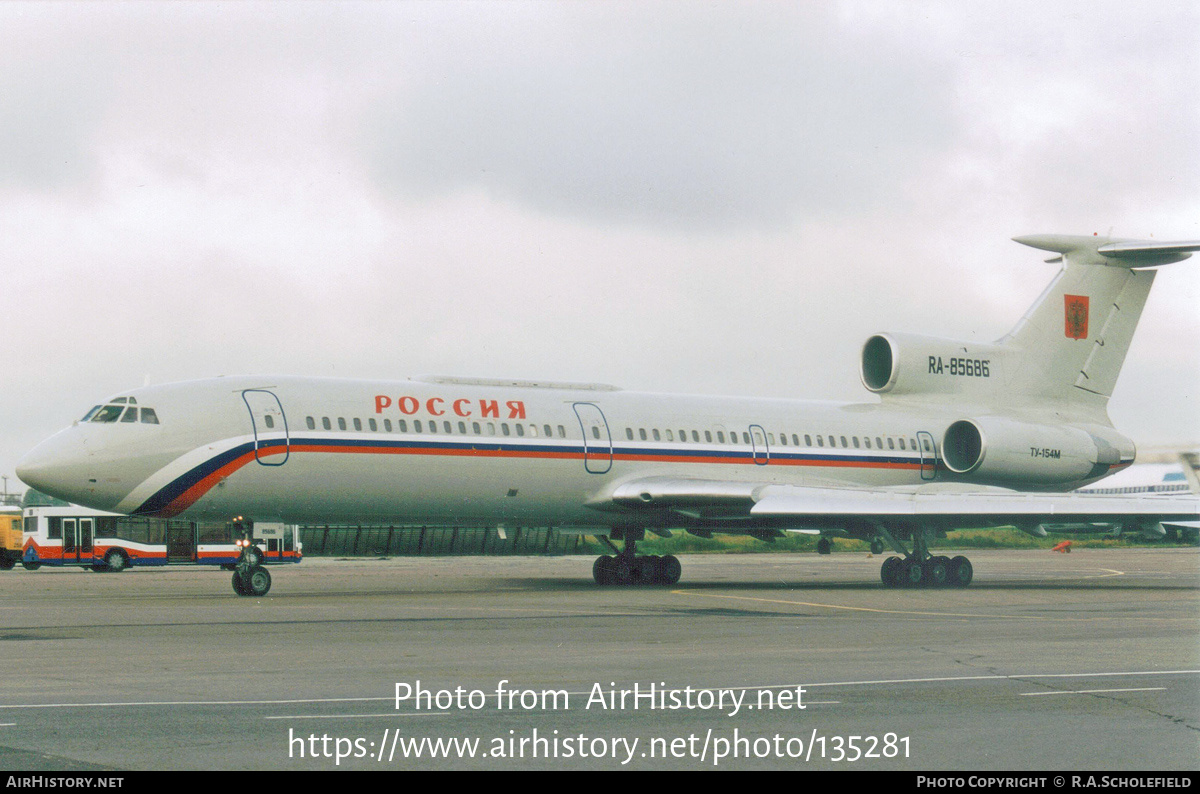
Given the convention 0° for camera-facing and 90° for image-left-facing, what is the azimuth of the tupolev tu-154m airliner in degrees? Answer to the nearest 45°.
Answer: approximately 45°

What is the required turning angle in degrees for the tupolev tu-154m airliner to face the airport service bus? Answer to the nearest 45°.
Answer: approximately 90° to its right
